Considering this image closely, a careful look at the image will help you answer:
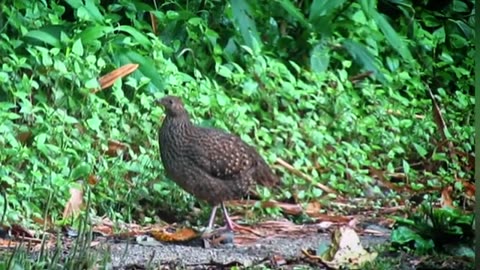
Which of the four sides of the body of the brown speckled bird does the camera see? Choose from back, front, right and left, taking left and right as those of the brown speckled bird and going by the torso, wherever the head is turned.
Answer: left

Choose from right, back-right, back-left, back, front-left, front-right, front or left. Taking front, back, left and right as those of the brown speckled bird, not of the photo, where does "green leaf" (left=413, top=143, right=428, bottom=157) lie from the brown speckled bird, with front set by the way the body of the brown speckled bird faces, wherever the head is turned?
back-right

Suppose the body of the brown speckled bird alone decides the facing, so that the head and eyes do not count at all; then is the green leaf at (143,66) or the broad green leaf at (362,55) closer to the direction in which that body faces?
the green leaf

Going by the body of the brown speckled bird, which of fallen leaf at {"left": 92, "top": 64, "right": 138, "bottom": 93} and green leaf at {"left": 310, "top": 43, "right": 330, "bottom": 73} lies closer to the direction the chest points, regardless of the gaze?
the fallen leaf

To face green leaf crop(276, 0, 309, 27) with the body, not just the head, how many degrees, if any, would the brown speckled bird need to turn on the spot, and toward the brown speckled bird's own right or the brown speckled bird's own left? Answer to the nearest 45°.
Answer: approximately 90° to the brown speckled bird's own right

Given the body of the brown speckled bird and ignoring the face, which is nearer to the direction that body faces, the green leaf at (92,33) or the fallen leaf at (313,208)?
the green leaf

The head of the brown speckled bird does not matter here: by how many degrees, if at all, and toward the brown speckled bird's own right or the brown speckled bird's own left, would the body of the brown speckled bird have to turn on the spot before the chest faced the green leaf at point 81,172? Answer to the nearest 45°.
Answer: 0° — it already faces it

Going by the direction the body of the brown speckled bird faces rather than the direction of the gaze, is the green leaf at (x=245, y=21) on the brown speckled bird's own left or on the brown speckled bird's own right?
on the brown speckled bird's own right

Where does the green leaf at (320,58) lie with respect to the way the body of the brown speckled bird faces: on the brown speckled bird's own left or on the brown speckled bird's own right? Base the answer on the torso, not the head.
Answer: on the brown speckled bird's own right
